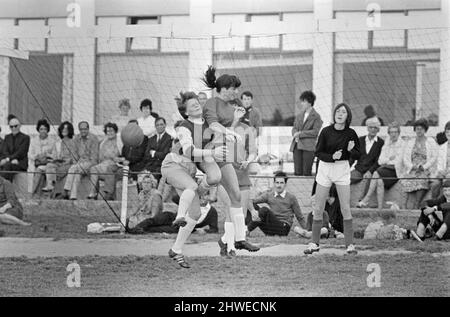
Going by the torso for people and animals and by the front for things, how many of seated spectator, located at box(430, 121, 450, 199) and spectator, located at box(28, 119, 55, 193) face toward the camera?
2

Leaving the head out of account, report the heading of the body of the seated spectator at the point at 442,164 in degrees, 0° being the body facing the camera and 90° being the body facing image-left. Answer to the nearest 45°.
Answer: approximately 0°

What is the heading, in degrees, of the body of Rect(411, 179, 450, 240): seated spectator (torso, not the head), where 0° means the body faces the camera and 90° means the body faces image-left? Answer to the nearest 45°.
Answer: approximately 45°
